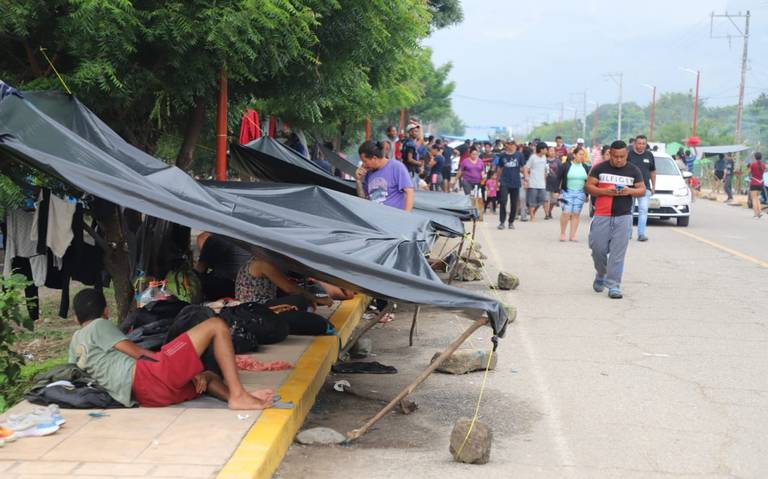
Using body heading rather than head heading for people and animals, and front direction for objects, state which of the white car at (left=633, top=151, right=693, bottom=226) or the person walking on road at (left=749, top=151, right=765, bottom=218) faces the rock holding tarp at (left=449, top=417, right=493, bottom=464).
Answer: the white car

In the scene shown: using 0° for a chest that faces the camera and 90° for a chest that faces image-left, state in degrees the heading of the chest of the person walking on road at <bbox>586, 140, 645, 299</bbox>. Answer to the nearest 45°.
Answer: approximately 0°

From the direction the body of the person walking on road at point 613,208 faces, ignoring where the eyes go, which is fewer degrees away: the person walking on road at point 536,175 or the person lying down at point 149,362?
the person lying down

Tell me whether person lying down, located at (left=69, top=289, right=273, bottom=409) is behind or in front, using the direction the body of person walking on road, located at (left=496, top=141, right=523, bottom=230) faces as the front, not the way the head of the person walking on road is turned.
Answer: in front

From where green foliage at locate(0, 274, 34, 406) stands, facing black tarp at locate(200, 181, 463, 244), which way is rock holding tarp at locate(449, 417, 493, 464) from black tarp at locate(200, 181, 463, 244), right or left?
right

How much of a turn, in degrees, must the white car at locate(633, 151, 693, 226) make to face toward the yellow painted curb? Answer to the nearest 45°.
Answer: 0° — it already faces it

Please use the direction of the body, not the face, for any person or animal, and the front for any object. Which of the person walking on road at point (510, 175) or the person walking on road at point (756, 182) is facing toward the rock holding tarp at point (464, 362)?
the person walking on road at point (510, 175)

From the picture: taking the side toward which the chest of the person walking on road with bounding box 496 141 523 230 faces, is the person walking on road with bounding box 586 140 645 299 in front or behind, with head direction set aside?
in front
